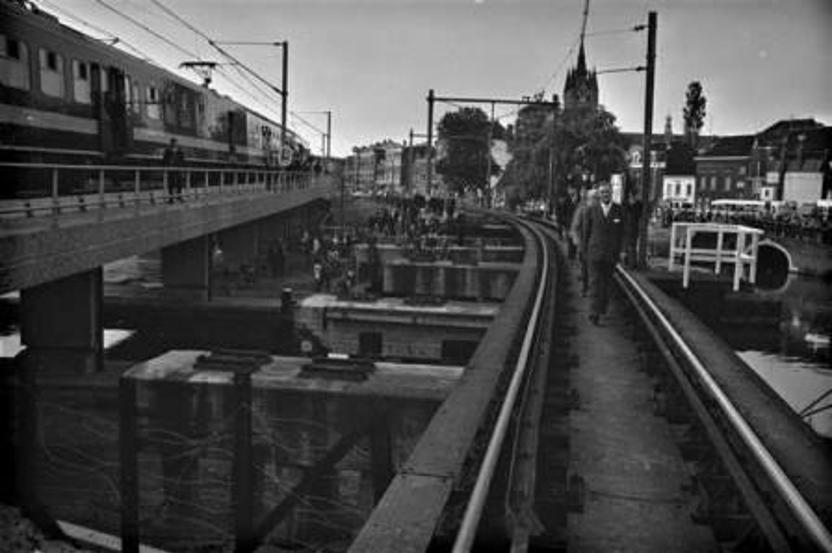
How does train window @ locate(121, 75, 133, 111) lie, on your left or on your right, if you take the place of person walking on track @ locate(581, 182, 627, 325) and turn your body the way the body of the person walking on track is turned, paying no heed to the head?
on your right

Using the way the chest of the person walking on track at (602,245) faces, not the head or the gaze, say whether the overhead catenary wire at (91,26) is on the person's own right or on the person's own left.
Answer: on the person's own right

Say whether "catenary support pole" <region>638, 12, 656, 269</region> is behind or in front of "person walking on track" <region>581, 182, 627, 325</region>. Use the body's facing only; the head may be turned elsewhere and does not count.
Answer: behind
